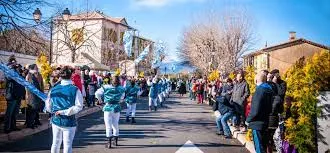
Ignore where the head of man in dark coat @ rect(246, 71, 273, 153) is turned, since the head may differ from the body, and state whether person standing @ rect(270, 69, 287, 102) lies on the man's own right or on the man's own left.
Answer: on the man's own right

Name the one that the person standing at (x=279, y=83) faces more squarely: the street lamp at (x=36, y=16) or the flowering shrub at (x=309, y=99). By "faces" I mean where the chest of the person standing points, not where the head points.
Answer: the street lamp

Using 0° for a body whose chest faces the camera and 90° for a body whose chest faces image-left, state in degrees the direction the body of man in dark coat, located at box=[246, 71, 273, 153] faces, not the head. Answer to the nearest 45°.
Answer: approximately 135°

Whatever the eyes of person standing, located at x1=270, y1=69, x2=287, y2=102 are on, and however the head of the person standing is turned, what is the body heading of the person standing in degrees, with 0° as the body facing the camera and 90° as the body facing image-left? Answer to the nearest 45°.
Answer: approximately 90°
